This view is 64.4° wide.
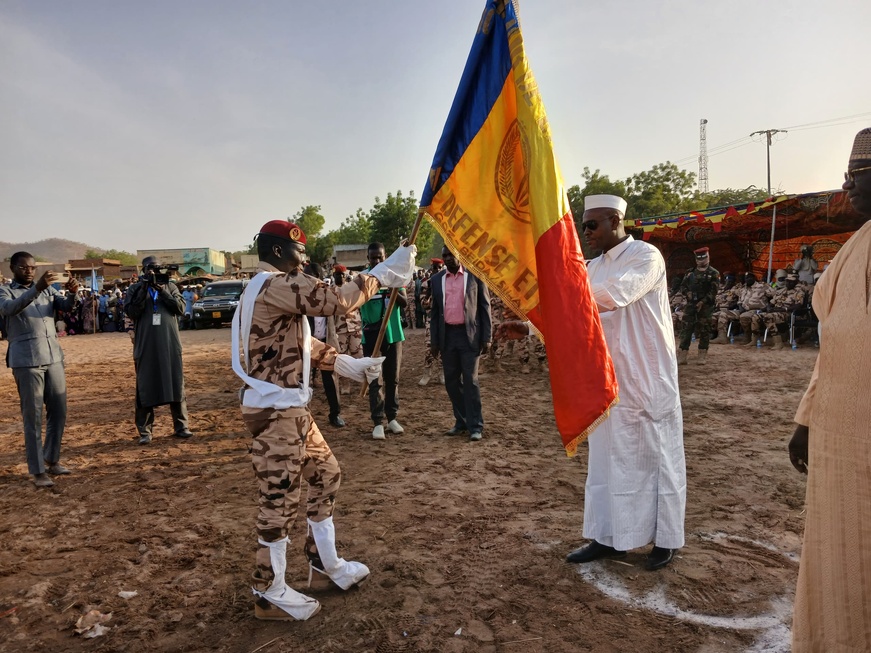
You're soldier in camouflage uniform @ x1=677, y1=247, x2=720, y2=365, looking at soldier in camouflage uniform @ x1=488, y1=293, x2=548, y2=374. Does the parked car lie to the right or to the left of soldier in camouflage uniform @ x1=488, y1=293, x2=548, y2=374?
right

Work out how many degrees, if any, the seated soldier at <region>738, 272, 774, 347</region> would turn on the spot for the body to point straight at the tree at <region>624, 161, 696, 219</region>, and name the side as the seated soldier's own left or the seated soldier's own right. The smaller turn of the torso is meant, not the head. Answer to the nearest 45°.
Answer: approximately 135° to the seated soldier's own right

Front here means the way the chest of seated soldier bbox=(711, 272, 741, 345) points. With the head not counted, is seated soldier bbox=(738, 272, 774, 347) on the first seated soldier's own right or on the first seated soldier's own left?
on the first seated soldier's own left

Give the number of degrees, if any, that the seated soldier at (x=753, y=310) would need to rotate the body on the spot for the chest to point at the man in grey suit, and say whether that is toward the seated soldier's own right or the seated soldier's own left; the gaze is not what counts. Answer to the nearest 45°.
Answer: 0° — they already face them

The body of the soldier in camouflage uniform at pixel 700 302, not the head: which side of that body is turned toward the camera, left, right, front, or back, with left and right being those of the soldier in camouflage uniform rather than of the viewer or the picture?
front

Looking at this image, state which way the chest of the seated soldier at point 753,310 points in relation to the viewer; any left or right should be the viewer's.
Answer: facing the viewer and to the left of the viewer

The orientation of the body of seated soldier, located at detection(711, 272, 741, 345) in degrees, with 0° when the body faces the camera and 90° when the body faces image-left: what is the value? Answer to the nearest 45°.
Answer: approximately 45°

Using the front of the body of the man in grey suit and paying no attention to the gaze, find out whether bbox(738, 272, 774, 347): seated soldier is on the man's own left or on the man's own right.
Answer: on the man's own left

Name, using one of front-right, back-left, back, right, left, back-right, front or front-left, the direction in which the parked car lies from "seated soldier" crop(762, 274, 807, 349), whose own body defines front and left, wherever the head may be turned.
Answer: front-right

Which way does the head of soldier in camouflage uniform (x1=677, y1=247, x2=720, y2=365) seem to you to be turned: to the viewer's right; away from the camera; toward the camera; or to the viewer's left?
toward the camera

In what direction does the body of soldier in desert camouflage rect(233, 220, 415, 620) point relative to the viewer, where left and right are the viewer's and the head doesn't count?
facing to the right of the viewer

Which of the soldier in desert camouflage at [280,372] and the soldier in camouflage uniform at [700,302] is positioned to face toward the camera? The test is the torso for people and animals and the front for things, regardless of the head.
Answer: the soldier in camouflage uniform

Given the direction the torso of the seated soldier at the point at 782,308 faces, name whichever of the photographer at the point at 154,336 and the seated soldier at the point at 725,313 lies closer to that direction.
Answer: the photographer

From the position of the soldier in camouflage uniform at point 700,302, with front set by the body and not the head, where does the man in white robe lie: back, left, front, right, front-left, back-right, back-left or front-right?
front

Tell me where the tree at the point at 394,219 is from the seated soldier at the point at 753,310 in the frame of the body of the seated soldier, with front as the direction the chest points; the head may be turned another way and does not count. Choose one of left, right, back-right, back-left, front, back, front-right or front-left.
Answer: right
